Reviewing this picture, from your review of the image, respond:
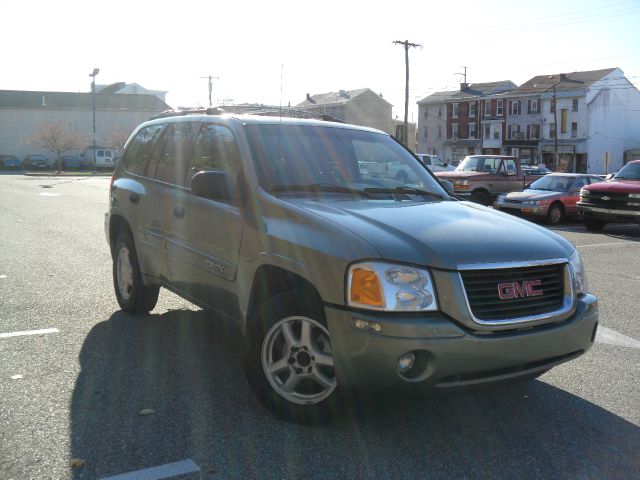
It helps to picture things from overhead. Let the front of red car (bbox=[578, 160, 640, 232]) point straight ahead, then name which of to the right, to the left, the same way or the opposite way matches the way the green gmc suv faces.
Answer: to the left

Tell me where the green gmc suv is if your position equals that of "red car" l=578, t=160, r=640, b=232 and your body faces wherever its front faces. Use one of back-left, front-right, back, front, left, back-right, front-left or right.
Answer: front-left

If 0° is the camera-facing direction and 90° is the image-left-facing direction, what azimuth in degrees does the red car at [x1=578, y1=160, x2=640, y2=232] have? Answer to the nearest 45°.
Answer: approximately 45°

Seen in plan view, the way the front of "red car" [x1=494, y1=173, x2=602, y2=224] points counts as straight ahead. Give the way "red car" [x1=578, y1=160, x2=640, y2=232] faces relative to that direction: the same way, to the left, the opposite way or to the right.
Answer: the same way

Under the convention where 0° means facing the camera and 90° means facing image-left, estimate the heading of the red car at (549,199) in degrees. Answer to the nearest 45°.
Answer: approximately 45°

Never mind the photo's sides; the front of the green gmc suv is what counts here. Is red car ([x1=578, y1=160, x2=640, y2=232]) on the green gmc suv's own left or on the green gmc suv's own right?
on the green gmc suv's own left

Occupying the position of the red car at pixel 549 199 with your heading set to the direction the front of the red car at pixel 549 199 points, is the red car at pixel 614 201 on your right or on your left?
on your left

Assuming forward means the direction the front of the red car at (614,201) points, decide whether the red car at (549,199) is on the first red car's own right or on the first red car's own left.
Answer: on the first red car's own right

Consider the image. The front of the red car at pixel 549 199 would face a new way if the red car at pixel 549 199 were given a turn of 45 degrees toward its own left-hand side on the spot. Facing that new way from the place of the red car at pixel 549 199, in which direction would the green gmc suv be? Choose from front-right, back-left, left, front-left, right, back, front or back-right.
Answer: front
